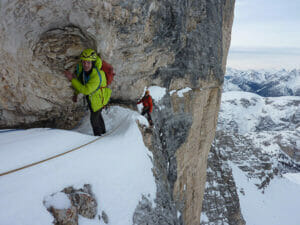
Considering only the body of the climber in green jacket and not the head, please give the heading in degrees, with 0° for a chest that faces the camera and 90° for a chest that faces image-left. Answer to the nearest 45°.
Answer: approximately 45°

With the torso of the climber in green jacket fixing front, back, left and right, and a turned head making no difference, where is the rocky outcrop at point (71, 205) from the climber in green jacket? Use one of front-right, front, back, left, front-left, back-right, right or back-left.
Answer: front-left

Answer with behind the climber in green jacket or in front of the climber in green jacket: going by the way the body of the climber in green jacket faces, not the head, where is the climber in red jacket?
behind

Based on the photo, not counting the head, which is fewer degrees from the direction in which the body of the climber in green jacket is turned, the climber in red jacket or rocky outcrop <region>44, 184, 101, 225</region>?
the rocky outcrop

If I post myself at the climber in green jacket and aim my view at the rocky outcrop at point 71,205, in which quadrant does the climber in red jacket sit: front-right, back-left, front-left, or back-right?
back-left
